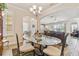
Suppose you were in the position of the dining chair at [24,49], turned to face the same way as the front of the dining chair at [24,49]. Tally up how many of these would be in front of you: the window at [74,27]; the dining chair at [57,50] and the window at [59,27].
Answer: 3

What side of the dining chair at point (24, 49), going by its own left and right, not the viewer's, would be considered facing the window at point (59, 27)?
front

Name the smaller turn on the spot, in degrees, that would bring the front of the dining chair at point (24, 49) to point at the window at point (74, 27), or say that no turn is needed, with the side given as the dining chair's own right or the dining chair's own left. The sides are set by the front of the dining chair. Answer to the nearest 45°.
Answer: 0° — it already faces it

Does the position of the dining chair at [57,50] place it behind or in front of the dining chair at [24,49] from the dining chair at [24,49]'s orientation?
in front

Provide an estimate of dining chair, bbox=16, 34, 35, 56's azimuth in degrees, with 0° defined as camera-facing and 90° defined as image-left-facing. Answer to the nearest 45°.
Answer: approximately 270°
